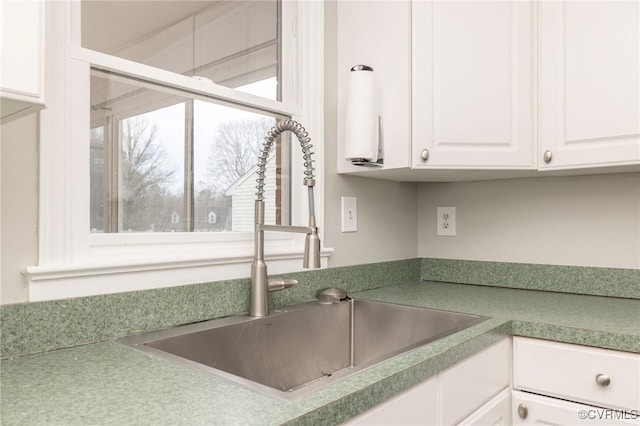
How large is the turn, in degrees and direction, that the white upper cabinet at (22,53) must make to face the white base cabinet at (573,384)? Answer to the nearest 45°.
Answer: approximately 45° to its left

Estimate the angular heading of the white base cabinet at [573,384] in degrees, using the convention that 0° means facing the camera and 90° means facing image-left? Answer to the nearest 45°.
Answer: approximately 45°

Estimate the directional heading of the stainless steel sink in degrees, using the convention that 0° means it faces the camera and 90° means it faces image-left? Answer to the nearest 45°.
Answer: approximately 315°
